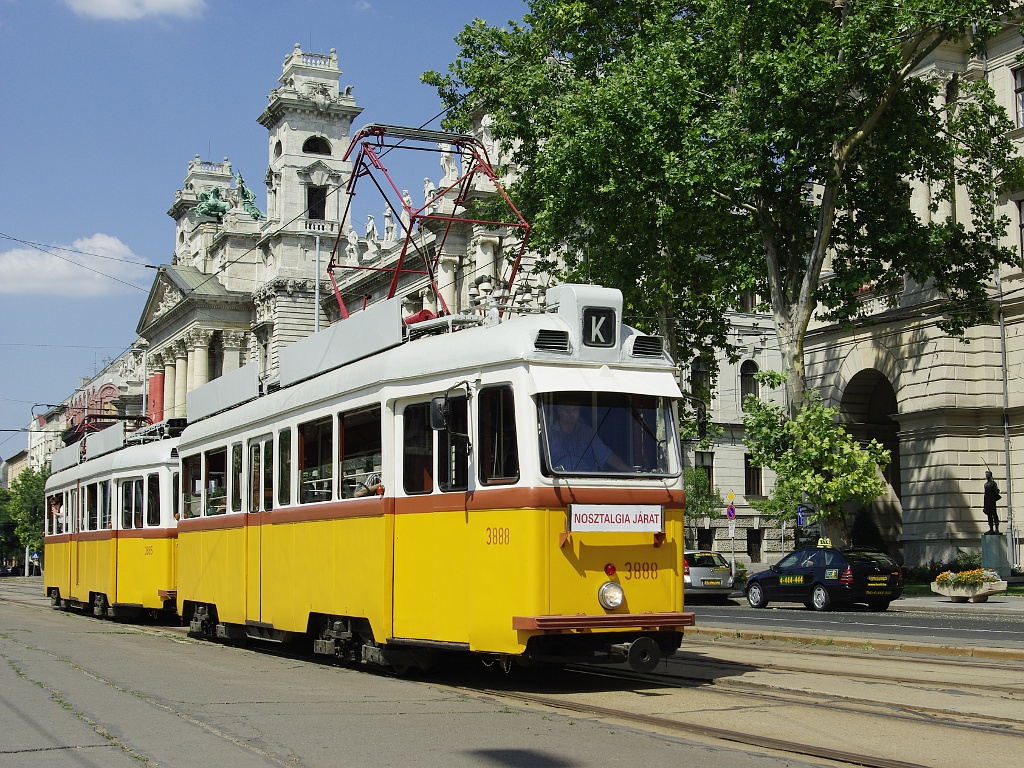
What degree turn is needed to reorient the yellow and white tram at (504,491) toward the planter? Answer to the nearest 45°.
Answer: approximately 90° to its left

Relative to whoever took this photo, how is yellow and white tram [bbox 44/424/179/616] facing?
facing the viewer and to the right of the viewer

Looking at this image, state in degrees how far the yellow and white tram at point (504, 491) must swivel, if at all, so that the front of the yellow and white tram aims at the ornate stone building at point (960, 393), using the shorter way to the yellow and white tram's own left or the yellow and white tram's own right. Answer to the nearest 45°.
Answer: approximately 90° to the yellow and white tram's own left

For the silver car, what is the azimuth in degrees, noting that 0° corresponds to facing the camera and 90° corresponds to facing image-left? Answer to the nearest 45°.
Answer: approximately 135°

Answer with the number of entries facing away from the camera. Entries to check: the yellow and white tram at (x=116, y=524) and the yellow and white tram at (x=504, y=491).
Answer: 0

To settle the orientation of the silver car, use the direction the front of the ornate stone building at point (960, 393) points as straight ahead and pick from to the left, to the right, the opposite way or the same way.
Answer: to the right

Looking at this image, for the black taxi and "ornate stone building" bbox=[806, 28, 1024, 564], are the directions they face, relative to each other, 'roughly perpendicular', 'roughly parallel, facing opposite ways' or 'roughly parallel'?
roughly perpendicular

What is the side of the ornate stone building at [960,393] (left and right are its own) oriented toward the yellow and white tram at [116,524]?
front

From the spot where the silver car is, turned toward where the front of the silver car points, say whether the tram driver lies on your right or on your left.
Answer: on your left

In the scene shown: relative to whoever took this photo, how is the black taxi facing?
facing away from the viewer and to the left of the viewer

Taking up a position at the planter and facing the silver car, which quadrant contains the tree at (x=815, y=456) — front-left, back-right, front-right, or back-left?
front-right

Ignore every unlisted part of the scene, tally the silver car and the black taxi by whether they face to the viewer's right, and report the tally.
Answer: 0

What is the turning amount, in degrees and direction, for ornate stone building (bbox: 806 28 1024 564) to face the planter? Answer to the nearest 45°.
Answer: approximately 45° to its left

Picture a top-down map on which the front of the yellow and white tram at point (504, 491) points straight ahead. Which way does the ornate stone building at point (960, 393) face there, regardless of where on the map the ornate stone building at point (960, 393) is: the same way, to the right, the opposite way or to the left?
to the right

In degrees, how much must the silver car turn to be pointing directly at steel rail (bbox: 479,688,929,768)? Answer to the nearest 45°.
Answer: approximately 135° to its left
